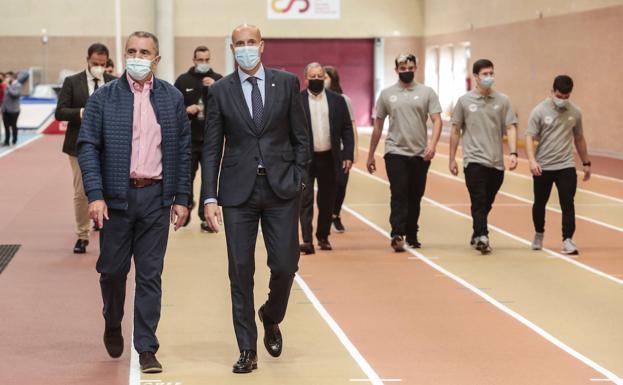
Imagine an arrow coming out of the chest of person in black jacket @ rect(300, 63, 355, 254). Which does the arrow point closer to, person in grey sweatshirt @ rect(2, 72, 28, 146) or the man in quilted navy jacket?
the man in quilted navy jacket

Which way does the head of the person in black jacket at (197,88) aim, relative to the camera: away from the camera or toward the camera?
toward the camera

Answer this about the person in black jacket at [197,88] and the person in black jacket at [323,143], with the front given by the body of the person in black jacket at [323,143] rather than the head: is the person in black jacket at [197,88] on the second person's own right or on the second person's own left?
on the second person's own right

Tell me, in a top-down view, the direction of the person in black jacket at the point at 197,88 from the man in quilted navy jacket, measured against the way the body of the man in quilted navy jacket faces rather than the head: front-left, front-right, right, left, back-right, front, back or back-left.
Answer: back

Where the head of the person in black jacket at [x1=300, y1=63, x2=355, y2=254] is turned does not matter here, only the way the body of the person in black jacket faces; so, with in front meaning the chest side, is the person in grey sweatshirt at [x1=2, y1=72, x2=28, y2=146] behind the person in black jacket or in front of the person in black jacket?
behind

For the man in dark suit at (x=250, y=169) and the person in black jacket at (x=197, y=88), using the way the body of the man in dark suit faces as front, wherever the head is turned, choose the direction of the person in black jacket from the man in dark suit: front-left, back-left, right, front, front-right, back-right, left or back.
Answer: back

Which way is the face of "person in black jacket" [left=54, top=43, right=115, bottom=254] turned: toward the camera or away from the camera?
toward the camera

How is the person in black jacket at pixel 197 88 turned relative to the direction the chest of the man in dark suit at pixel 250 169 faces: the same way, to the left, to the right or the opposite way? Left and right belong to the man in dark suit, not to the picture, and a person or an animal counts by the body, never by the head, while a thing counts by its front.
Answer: the same way

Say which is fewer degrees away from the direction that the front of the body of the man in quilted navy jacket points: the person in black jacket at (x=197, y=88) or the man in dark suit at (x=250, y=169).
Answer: the man in dark suit

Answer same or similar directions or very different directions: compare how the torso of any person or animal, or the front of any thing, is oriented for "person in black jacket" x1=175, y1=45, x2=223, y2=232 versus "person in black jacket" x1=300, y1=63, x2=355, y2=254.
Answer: same or similar directions

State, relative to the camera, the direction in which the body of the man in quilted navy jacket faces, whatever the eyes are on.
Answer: toward the camera

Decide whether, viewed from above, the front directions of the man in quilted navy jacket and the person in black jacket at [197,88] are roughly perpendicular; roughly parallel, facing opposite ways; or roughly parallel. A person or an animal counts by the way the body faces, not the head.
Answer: roughly parallel

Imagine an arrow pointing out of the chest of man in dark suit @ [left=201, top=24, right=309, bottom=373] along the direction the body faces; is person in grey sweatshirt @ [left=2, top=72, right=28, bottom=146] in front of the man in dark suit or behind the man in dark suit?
behind

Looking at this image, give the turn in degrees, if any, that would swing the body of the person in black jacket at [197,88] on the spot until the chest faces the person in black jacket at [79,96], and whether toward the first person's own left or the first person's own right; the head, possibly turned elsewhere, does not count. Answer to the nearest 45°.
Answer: approximately 45° to the first person's own right

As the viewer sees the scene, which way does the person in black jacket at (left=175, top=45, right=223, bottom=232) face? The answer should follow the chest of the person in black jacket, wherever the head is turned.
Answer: toward the camera

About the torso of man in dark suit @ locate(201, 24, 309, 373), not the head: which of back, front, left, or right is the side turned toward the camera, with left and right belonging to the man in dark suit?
front

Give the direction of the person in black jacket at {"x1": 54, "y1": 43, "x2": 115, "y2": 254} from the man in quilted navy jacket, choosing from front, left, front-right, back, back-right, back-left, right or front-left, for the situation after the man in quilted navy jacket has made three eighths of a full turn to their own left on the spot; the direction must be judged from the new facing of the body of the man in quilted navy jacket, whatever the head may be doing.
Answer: front-left

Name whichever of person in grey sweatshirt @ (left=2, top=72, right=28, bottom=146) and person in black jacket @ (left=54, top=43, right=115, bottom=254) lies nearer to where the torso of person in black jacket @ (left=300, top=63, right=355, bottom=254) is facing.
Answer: the person in black jacket
